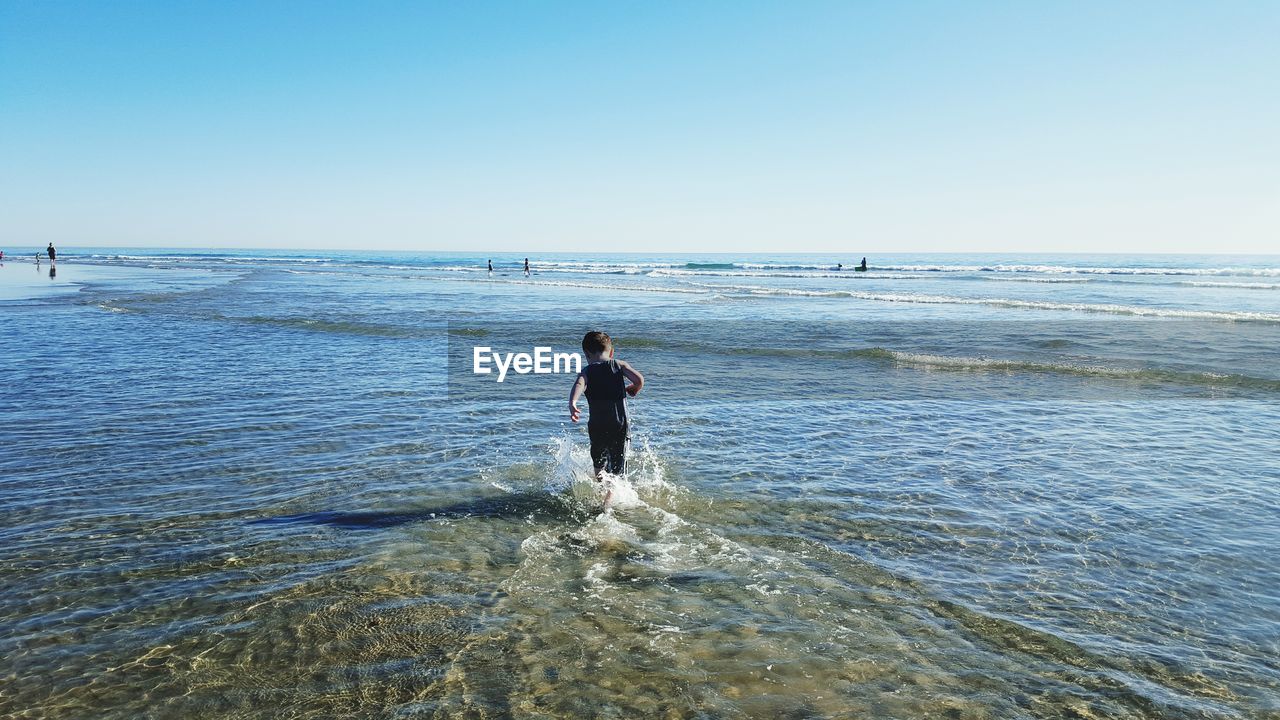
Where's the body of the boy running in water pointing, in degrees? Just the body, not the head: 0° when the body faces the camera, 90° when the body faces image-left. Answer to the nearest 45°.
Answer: approximately 180°
